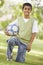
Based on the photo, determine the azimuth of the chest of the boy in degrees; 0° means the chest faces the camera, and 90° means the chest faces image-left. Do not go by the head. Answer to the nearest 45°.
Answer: approximately 0°
